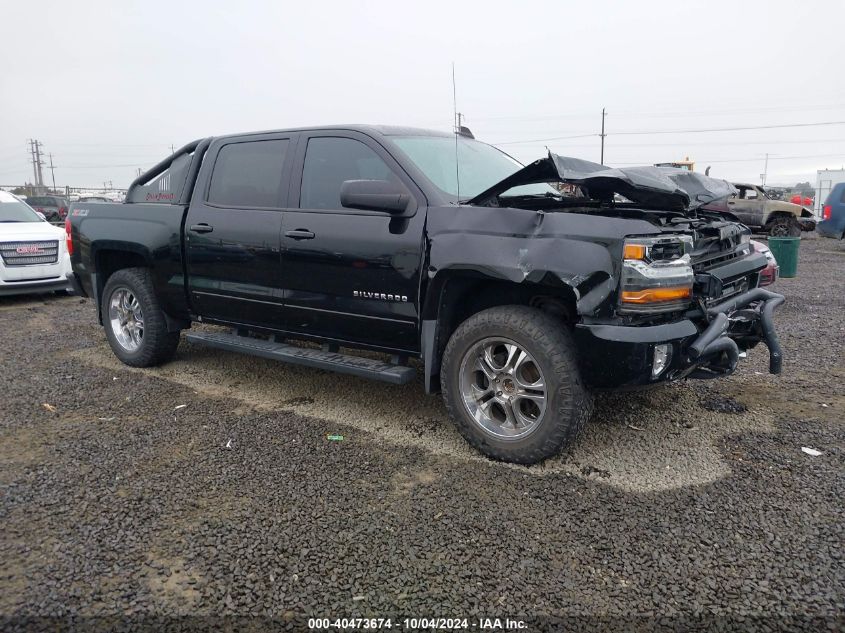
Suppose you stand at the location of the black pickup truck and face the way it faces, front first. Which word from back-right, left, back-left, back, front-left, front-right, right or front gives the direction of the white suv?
back

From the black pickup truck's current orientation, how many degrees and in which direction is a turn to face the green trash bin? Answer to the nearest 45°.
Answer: approximately 90° to its left

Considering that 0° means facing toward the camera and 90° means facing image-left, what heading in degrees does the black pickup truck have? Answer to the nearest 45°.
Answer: approximately 315°

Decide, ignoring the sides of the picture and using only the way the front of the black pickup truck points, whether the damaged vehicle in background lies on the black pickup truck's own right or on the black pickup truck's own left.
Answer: on the black pickup truck's own left
